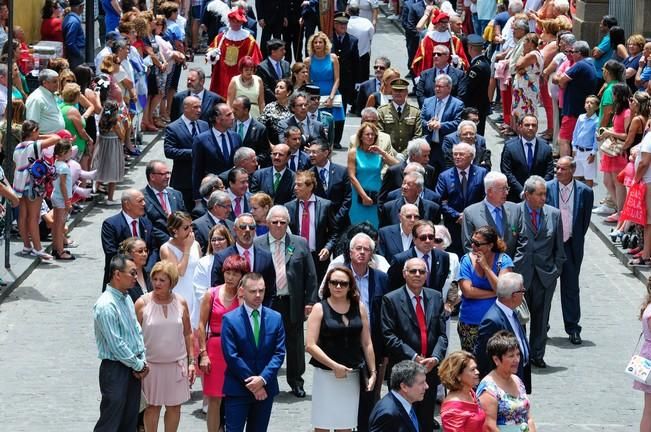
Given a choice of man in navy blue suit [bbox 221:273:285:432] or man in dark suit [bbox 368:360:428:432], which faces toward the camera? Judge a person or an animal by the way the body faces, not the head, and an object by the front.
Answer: the man in navy blue suit

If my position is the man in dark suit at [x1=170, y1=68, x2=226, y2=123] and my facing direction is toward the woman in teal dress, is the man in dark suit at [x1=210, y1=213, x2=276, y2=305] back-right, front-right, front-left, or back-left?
front-right

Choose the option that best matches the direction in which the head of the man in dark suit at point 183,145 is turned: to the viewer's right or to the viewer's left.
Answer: to the viewer's right

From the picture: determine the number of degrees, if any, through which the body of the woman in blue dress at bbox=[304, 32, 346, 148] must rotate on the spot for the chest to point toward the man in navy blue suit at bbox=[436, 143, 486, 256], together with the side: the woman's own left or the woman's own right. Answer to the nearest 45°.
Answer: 0° — they already face them

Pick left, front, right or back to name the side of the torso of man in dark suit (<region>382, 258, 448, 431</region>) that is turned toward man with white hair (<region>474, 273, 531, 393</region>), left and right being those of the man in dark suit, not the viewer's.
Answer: left

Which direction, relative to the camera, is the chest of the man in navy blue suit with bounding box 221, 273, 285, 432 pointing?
toward the camera

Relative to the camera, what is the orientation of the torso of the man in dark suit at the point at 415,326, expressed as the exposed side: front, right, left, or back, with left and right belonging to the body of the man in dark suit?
front

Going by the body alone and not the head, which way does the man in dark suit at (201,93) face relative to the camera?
toward the camera

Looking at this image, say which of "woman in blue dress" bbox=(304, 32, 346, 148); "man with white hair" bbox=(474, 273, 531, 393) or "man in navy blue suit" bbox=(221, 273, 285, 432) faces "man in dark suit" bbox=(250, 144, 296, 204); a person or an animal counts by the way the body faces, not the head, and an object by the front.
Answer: the woman in blue dress

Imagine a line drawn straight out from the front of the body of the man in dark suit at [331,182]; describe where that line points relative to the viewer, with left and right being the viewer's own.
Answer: facing the viewer and to the left of the viewer

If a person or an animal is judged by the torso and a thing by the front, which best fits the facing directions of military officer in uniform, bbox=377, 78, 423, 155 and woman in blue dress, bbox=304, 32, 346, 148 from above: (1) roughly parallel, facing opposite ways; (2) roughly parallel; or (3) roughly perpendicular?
roughly parallel

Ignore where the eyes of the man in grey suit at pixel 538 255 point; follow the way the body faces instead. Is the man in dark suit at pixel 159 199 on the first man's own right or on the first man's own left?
on the first man's own right

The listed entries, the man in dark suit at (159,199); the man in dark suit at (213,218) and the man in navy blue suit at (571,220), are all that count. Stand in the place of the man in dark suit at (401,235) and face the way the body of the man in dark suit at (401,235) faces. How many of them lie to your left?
1

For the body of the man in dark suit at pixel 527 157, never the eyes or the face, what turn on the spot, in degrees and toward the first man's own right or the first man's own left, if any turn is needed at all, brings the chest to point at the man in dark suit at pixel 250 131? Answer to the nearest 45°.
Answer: approximately 90° to the first man's own right
